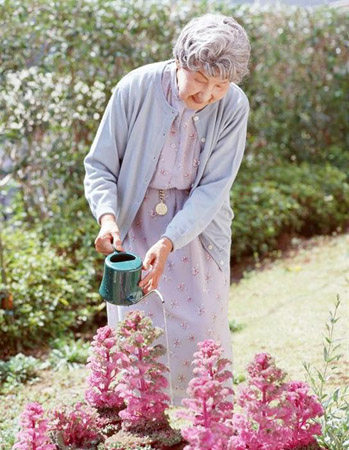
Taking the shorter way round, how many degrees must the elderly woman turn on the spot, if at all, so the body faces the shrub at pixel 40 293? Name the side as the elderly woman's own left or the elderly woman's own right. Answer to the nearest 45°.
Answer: approximately 135° to the elderly woman's own right

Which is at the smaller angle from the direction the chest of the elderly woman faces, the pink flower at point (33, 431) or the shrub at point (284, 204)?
the pink flower

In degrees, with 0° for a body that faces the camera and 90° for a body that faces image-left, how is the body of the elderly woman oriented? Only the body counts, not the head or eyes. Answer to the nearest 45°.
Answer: approximately 0°

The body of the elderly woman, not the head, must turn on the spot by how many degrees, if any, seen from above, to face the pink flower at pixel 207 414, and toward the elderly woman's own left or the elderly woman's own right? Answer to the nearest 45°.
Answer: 0° — they already face it

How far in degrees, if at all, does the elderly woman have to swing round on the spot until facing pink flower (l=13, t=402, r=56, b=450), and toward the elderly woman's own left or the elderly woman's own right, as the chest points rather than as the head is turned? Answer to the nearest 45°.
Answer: approximately 45° to the elderly woman's own right
